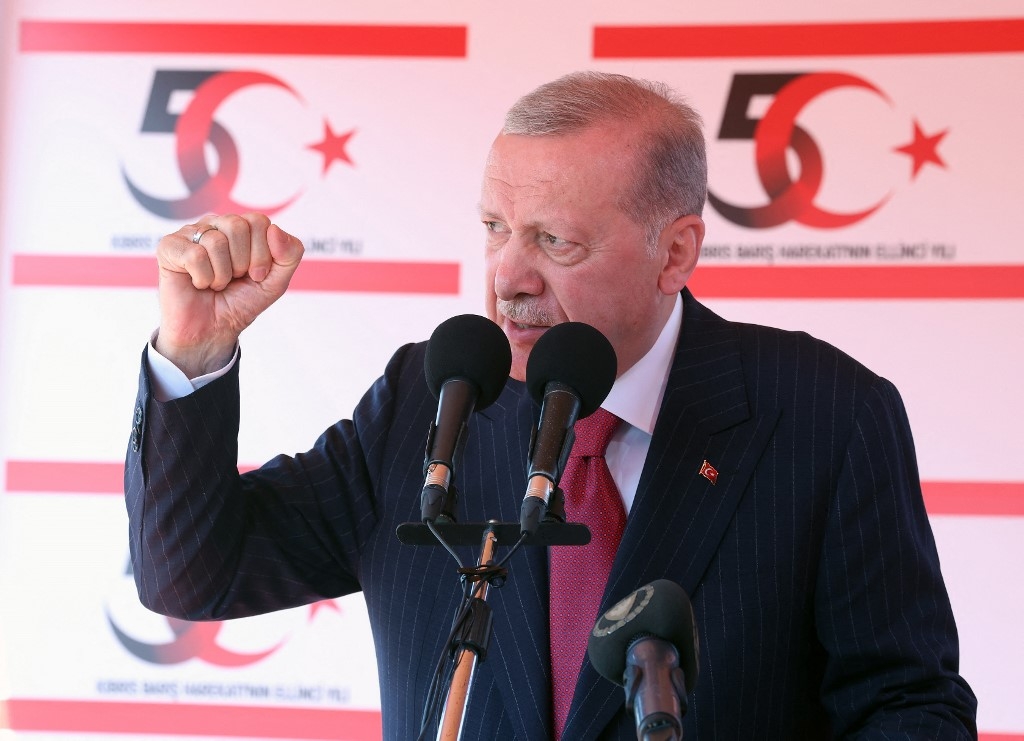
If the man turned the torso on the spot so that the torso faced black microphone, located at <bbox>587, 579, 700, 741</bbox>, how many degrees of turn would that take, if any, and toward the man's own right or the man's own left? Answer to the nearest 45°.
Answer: approximately 45° to the man's own left

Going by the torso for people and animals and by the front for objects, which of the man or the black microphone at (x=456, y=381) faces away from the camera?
the black microphone

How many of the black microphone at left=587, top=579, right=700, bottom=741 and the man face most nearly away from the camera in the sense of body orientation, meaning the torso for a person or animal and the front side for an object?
1

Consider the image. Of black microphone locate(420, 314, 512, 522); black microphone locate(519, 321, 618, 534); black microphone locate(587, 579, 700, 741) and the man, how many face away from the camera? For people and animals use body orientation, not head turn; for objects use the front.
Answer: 3

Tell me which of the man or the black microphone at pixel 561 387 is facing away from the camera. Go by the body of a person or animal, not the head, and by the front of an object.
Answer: the black microphone

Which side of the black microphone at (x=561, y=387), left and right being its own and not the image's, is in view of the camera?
back

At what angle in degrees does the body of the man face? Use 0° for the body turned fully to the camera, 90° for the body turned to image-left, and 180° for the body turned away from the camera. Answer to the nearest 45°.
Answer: approximately 45°

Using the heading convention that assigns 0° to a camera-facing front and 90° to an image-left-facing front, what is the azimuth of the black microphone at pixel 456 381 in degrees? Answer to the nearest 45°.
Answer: approximately 180°

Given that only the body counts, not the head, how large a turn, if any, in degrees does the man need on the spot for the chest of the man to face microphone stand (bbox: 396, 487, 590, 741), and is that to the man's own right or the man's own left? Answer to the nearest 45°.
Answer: approximately 45° to the man's own left

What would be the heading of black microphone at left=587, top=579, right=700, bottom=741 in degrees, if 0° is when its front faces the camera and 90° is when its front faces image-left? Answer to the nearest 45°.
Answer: approximately 180°

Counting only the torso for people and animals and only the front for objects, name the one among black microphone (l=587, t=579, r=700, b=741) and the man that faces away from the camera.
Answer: the black microphone
